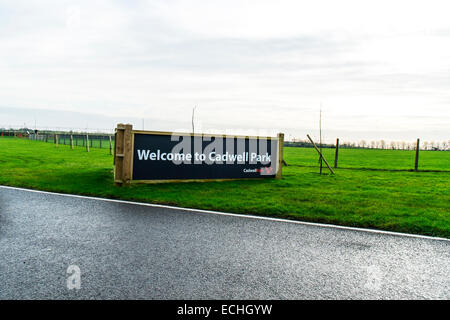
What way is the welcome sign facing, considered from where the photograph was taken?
facing the viewer and to the right of the viewer
